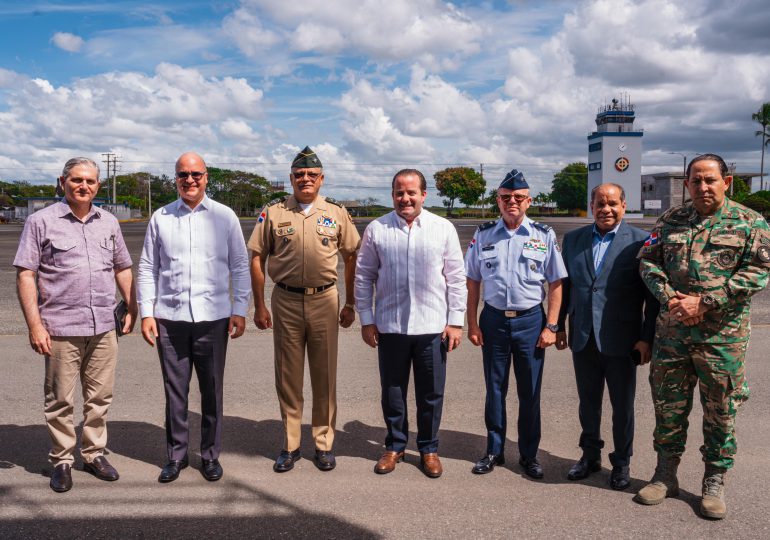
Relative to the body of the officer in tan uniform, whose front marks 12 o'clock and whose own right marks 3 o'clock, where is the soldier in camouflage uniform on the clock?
The soldier in camouflage uniform is roughly at 10 o'clock from the officer in tan uniform.

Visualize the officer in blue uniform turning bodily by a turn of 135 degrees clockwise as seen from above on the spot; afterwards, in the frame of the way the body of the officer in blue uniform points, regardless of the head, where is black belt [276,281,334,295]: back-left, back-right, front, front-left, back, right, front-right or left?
front-left

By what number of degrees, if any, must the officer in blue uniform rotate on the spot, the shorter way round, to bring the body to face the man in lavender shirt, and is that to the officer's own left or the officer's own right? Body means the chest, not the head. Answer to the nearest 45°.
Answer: approximately 90° to the officer's own right

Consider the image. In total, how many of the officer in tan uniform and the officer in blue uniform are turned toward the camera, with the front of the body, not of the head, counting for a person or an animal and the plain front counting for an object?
2

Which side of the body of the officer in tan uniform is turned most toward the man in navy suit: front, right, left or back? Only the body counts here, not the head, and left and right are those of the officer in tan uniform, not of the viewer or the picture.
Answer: left

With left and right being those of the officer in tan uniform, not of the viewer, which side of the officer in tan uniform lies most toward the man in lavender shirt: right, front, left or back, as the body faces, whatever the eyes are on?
right

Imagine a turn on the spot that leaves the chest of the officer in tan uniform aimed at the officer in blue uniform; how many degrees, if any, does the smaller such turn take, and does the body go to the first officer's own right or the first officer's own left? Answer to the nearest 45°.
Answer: approximately 90° to the first officer's own left

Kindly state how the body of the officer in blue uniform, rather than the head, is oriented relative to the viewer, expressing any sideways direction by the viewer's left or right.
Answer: facing the viewer

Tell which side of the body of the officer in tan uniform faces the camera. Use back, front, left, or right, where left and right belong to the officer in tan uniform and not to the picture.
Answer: front
